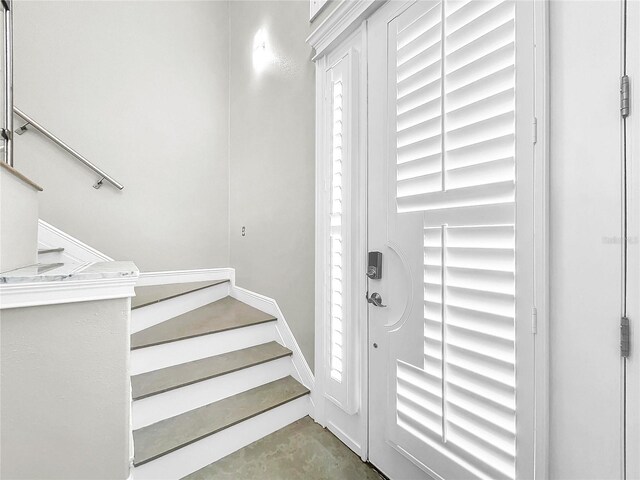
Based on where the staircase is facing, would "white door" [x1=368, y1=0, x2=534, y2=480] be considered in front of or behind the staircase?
in front

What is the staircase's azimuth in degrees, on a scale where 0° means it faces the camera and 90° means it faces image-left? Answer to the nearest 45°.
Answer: approximately 315°

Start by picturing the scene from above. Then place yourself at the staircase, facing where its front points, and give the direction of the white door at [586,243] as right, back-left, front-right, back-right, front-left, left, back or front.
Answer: front

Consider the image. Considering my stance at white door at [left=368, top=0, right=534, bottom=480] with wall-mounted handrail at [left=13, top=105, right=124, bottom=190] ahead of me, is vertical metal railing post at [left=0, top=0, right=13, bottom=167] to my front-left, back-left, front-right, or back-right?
front-left

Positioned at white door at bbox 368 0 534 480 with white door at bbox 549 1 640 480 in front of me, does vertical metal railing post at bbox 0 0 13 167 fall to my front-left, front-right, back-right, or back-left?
back-right
